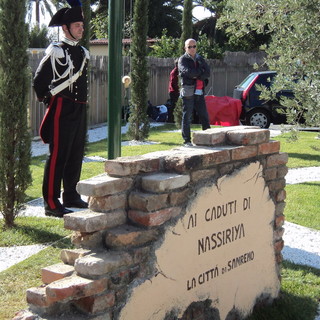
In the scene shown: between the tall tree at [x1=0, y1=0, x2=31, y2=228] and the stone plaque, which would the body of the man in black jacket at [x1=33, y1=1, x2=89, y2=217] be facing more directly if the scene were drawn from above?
the stone plaque

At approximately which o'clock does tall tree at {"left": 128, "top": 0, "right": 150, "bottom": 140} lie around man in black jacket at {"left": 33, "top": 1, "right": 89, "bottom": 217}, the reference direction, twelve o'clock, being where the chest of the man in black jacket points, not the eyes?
The tall tree is roughly at 8 o'clock from the man in black jacket.

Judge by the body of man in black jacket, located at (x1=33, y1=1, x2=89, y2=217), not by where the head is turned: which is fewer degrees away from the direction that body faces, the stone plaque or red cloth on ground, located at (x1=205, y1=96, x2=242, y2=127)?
the stone plaque

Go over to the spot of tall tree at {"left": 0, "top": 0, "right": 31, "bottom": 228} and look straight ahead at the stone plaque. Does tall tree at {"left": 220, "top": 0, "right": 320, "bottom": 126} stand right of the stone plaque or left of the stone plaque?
left

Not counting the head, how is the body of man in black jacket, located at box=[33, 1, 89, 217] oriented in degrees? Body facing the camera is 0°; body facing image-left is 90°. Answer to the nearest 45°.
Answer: approximately 315°

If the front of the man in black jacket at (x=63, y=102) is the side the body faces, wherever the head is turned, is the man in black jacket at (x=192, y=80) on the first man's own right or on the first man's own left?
on the first man's own left

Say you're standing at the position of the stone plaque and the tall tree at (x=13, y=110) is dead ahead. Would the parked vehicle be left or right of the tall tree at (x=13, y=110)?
right

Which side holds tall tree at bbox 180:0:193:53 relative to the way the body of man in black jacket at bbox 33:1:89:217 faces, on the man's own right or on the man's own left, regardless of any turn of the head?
on the man's own left

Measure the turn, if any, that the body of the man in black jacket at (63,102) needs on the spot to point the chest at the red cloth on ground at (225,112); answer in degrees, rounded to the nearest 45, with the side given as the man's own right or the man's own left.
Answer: approximately 90° to the man's own left

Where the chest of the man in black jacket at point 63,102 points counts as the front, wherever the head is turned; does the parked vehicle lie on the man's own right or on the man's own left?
on the man's own left

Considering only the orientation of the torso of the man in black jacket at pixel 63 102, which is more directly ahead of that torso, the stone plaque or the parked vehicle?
the stone plaque

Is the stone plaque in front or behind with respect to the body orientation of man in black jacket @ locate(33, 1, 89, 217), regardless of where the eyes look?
in front
